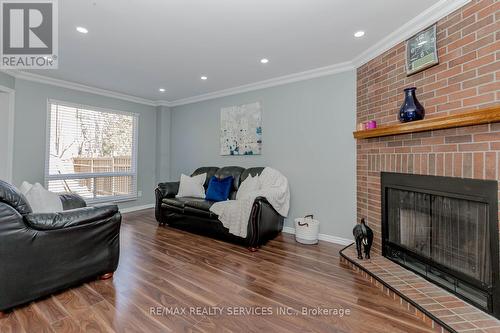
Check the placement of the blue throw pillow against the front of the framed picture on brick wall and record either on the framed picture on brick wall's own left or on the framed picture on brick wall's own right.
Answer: on the framed picture on brick wall's own right

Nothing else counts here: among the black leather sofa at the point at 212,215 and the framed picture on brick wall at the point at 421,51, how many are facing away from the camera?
0

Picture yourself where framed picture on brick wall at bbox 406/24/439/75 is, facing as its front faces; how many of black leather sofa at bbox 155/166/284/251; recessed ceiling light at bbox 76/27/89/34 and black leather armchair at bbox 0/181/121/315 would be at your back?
0

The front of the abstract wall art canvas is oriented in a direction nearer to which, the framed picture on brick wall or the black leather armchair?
the black leather armchair

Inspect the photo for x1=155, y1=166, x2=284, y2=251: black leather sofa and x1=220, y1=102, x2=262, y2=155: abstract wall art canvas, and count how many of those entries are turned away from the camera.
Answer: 0

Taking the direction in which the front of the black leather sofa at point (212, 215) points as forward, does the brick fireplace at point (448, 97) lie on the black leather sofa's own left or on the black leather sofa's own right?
on the black leather sofa's own left

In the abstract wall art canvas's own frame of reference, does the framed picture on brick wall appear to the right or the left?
on its left

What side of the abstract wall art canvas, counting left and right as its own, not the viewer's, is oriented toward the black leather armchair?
front

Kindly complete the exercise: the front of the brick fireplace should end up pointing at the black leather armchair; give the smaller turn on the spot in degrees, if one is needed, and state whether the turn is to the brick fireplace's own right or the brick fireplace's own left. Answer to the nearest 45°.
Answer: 0° — it already faces it

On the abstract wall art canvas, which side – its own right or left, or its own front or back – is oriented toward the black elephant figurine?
left

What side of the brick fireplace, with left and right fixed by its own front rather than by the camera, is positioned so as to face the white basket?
right

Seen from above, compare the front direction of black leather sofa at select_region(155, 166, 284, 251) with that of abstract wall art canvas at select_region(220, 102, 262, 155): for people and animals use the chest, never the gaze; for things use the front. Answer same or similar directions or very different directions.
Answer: same or similar directions

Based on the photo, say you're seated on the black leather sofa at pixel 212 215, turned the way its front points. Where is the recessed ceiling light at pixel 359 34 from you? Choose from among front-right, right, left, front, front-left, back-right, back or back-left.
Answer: left

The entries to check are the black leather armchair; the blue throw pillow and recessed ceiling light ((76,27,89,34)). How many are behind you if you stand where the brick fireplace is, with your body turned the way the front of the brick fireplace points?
0

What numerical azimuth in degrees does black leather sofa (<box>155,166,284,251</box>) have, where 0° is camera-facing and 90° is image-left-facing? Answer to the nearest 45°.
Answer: approximately 45°

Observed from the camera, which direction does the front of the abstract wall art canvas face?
facing the viewer and to the left of the viewer

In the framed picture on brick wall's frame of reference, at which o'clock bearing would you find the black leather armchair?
The black leather armchair is roughly at 12 o'clock from the framed picture on brick wall.

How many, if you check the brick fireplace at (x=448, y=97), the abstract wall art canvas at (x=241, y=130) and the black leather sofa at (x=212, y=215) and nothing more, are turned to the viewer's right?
0

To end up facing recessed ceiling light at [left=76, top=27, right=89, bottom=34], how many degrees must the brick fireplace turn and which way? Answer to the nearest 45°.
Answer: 0° — it already faces it
